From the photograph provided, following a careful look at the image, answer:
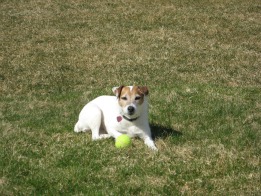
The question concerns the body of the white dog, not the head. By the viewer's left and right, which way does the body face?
facing the viewer and to the right of the viewer
